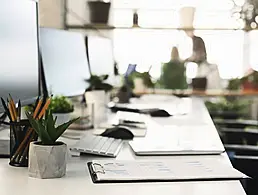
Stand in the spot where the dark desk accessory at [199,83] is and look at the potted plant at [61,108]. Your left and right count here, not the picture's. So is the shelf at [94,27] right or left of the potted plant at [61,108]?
right

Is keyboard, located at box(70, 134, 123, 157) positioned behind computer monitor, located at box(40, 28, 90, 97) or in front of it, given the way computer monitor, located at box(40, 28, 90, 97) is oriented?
in front

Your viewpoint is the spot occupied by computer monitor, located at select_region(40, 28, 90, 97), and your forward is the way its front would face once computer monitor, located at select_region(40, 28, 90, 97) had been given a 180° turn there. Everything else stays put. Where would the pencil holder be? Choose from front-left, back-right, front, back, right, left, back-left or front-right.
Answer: back-left

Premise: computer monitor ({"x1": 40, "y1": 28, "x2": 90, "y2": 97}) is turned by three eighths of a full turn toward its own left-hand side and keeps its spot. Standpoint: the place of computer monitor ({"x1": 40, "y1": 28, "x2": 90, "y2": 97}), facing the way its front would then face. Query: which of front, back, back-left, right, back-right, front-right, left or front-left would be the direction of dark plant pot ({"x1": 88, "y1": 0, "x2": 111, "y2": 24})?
front

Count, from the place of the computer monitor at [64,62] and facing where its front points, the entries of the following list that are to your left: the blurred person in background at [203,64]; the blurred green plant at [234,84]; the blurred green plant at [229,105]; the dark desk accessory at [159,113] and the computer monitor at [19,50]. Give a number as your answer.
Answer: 4

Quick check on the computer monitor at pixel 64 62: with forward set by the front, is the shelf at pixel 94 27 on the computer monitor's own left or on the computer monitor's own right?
on the computer monitor's own left

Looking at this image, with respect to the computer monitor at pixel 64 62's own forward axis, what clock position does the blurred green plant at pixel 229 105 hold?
The blurred green plant is roughly at 9 o'clock from the computer monitor.

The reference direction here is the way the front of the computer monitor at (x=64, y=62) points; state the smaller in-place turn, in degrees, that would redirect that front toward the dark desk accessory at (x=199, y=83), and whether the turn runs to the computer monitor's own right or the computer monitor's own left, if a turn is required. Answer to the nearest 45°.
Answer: approximately 90° to the computer monitor's own left

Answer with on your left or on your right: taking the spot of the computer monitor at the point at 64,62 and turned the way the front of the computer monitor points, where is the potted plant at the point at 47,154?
on your right

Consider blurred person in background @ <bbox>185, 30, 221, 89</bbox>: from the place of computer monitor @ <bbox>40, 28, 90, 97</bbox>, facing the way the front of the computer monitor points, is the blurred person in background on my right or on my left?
on my left

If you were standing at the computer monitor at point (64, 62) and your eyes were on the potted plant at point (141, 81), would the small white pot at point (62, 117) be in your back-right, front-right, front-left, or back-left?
back-right

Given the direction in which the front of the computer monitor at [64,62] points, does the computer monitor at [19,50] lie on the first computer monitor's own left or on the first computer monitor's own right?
on the first computer monitor's own right

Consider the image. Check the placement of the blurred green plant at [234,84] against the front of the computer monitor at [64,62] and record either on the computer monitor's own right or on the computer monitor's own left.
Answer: on the computer monitor's own left

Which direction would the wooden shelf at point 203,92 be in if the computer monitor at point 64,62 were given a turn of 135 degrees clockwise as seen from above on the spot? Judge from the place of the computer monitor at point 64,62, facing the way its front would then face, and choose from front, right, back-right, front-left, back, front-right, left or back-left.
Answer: back-right

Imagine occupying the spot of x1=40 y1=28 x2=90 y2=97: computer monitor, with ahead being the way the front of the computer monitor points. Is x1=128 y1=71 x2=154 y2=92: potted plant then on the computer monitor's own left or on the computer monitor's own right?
on the computer monitor's own left

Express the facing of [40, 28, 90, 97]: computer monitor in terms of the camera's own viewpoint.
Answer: facing the viewer and to the right of the viewer

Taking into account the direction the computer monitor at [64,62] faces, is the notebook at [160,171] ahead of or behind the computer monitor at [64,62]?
ahead
